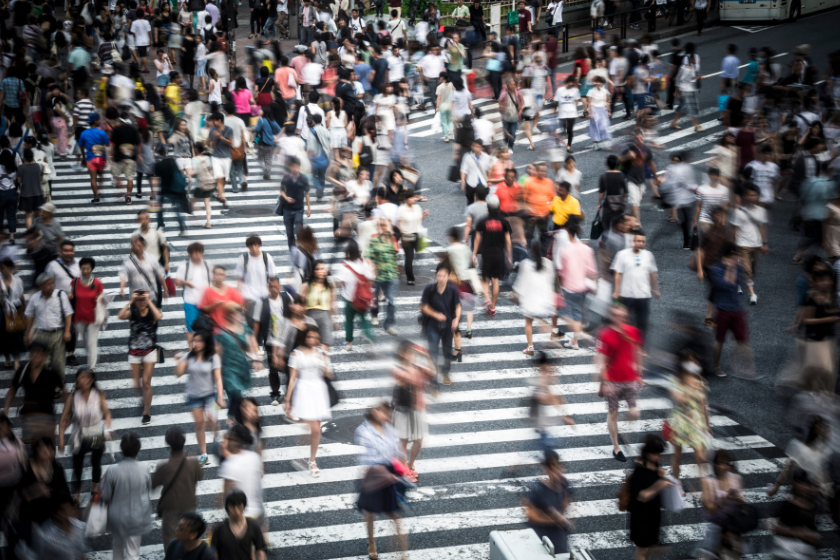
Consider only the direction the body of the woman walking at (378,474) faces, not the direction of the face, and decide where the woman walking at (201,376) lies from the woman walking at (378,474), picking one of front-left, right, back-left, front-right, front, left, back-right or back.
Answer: back

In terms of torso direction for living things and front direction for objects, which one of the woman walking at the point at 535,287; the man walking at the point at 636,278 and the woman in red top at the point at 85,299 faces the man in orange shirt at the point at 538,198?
the woman walking

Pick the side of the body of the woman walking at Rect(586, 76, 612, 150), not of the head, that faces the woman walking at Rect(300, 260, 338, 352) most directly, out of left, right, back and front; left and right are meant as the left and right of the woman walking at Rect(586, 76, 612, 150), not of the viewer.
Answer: front

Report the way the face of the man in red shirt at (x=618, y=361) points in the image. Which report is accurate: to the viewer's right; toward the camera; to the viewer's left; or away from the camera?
toward the camera

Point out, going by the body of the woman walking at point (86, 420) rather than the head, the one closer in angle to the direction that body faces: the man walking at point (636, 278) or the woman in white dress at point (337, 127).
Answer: the man walking

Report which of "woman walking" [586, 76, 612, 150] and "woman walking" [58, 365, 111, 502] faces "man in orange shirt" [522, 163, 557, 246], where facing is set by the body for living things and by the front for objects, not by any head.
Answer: "woman walking" [586, 76, 612, 150]

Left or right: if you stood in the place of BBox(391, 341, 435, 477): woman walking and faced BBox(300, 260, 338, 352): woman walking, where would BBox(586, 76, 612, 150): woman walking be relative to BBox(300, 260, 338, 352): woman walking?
right

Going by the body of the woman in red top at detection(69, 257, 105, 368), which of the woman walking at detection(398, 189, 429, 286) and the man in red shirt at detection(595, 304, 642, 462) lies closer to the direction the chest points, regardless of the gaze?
the man in red shirt

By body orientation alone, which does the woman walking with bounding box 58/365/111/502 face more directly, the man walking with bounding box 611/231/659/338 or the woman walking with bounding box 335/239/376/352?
the man walking

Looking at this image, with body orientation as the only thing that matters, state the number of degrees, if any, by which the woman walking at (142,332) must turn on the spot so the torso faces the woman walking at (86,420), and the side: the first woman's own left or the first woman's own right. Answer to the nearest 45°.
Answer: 0° — they already face them

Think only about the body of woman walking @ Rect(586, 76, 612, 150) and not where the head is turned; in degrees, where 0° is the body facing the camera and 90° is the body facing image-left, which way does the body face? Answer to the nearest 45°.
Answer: approximately 0°

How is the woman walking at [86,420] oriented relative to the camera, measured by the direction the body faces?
toward the camera

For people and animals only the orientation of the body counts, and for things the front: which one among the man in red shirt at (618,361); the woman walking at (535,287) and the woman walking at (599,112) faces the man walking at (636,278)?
the woman walking at (599,112)

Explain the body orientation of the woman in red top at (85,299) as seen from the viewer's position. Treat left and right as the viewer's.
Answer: facing the viewer

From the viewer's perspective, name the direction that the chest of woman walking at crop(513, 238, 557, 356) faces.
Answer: away from the camera

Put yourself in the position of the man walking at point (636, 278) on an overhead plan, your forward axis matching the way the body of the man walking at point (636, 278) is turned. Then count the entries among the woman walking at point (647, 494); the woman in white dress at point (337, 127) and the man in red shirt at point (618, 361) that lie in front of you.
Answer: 2
